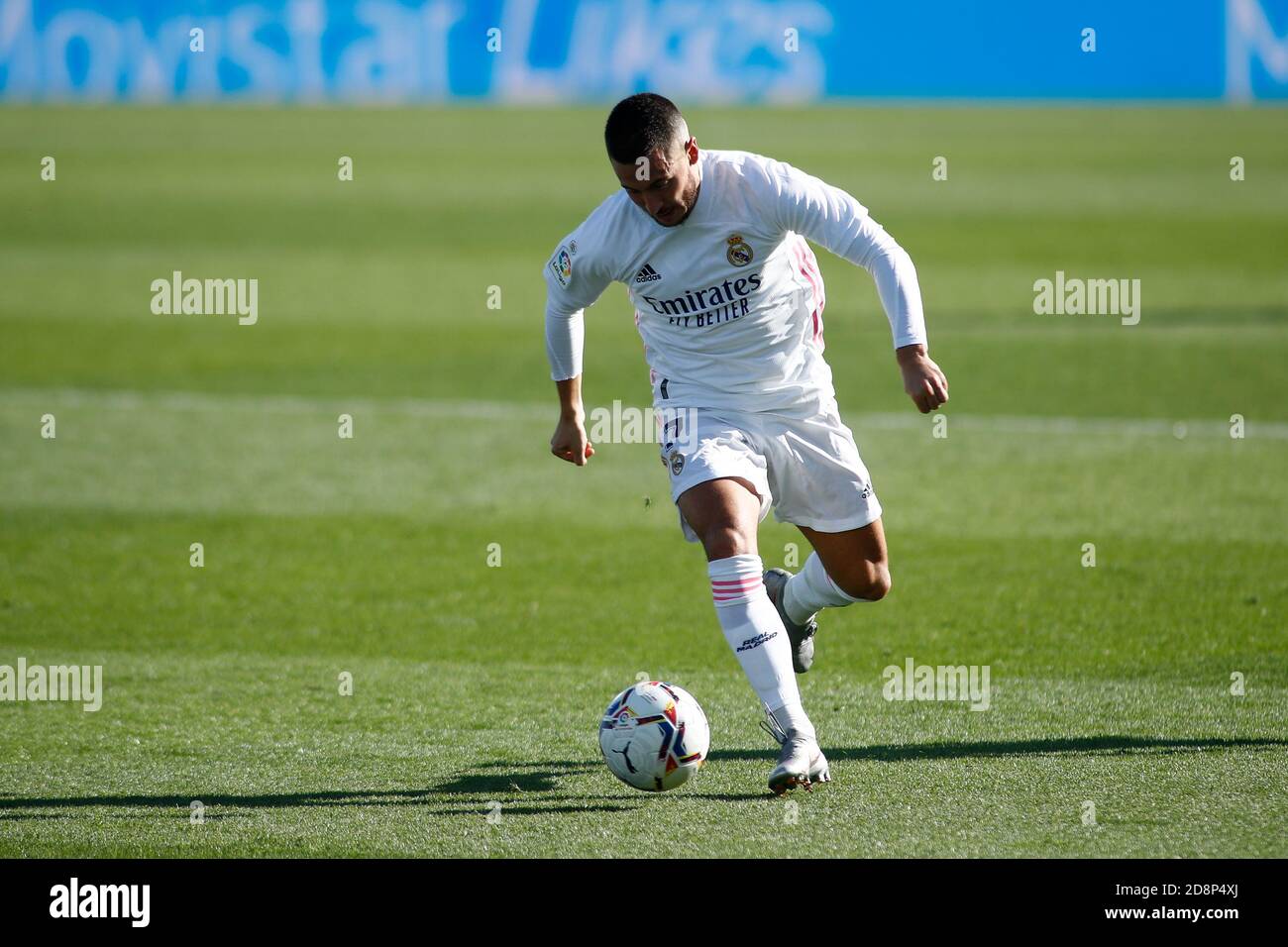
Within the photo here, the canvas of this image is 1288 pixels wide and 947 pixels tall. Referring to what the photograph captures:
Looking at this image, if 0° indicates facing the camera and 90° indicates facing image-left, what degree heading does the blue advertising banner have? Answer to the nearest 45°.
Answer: approximately 0°

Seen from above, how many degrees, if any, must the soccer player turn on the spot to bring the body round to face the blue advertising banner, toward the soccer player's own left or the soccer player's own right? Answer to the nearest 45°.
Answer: approximately 180°

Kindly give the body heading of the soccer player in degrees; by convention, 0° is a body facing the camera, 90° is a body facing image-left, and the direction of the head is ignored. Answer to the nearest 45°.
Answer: approximately 0°

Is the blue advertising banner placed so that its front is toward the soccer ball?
yes

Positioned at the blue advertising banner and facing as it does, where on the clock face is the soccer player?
The soccer player is roughly at 12 o'clock from the blue advertising banner.

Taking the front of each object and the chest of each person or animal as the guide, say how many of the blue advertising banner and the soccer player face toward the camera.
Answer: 2

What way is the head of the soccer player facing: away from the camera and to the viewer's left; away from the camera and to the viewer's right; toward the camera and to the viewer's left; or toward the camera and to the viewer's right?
toward the camera and to the viewer's left
